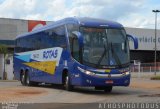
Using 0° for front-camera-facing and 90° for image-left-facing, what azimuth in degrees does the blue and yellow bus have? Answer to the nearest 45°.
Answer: approximately 315°
